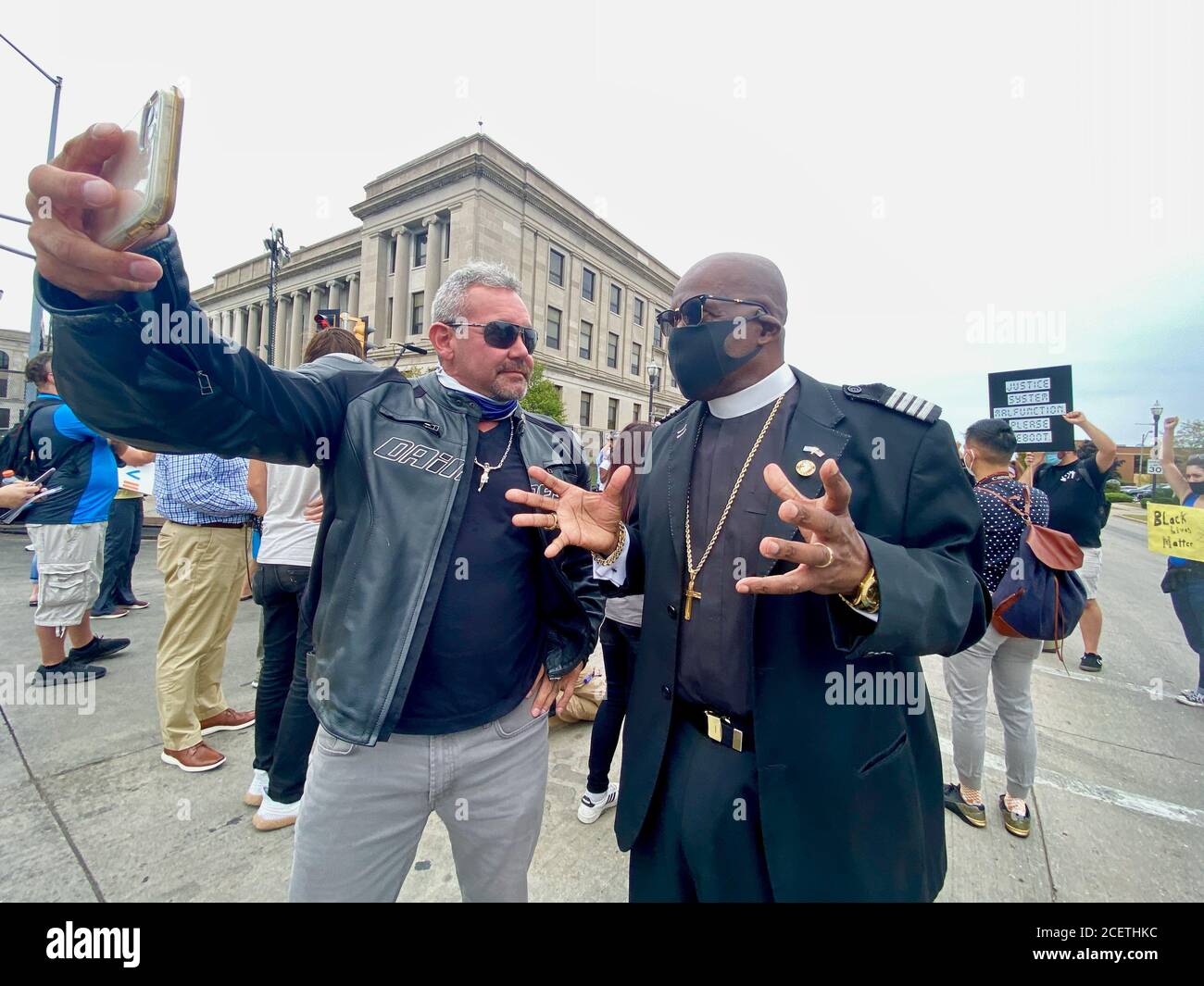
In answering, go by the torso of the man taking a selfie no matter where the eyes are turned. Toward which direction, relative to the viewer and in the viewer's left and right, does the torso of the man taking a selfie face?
facing the viewer and to the right of the viewer

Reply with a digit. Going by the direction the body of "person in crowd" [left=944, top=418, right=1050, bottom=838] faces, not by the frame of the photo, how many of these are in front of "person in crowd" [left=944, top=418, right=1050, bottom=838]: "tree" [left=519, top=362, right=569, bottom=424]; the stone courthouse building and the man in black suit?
2

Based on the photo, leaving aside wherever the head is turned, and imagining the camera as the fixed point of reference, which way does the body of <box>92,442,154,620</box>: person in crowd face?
to the viewer's right

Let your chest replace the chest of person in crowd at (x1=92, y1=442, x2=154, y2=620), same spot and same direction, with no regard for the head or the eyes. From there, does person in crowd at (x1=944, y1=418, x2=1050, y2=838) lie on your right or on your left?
on your right

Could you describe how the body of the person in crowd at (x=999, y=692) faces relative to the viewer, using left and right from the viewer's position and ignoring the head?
facing away from the viewer and to the left of the viewer

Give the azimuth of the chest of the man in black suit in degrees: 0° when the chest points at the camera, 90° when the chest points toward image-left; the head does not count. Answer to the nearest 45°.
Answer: approximately 45°

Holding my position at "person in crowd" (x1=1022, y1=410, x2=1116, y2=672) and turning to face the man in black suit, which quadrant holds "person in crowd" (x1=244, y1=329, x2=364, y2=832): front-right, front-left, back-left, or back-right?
front-right

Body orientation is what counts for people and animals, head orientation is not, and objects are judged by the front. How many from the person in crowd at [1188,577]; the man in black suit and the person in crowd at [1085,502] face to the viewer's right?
0

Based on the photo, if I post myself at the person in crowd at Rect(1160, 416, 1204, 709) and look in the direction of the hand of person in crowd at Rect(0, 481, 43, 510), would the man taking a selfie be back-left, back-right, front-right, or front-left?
front-left

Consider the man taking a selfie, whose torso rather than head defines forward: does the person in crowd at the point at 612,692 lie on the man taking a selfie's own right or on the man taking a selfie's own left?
on the man taking a selfie's own left

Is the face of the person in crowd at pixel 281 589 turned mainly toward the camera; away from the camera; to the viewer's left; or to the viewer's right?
away from the camera

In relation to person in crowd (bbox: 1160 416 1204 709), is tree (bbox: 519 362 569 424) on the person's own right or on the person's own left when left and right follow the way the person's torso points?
on the person's own right

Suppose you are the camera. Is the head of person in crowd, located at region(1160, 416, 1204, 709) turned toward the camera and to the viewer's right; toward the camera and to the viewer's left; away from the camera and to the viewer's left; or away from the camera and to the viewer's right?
toward the camera and to the viewer's left
